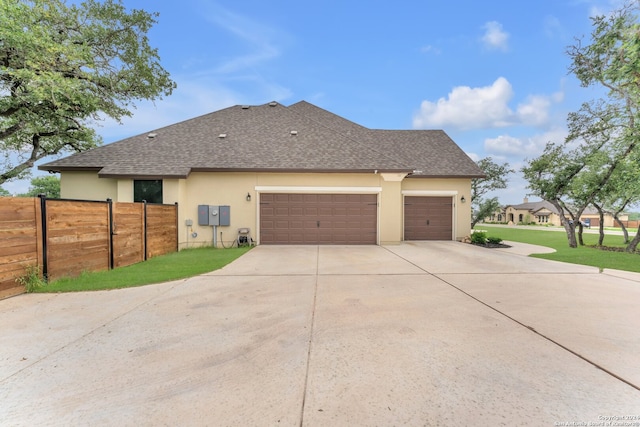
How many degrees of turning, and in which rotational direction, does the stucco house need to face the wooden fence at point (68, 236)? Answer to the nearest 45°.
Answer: approximately 45° to its right

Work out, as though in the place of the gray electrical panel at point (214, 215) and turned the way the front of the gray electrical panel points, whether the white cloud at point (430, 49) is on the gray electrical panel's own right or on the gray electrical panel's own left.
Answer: on the gray electrical panel's own left

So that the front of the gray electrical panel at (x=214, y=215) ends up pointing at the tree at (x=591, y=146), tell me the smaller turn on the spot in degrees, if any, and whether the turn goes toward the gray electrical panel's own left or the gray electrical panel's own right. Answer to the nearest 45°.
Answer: approximately 90° to the gray electrical panel's own left

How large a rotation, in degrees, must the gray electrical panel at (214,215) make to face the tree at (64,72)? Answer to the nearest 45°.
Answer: approximately 135° to its right

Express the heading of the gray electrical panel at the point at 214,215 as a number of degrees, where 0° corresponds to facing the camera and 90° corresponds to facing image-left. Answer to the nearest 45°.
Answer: approximately 0°

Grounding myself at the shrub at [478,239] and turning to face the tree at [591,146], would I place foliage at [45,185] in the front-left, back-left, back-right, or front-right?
back-left

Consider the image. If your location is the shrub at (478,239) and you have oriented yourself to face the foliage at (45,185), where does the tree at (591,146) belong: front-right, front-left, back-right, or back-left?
back-right
